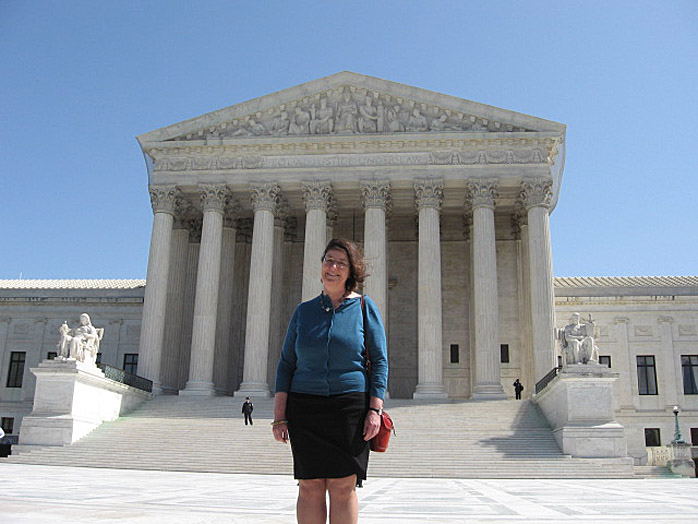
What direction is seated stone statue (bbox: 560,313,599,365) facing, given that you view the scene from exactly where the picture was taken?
facing the viewer

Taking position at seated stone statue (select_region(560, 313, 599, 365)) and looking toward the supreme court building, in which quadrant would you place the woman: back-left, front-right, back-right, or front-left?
back-left

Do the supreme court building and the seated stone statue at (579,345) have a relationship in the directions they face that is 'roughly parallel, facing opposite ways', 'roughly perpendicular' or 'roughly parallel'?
roughly parallel

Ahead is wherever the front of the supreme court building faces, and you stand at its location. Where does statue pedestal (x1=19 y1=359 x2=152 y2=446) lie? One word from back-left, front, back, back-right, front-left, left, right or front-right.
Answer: front-right

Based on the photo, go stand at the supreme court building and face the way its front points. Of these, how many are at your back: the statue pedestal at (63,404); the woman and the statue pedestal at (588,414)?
0

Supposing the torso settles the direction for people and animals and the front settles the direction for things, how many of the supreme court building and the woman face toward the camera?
2

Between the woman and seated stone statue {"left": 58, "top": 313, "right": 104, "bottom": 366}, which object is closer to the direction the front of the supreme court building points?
the woman

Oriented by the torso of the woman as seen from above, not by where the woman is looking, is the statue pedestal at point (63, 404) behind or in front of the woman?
behind

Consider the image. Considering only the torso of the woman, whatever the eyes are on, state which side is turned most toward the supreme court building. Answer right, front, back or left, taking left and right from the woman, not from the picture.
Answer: back

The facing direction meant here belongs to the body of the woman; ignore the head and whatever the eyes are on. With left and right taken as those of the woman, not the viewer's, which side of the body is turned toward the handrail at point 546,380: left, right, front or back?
back

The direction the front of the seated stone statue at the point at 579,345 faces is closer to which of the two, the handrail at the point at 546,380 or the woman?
the woman

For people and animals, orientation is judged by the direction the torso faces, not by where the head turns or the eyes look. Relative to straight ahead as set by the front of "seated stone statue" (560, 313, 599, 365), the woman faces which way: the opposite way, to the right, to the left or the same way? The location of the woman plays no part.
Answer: the same way

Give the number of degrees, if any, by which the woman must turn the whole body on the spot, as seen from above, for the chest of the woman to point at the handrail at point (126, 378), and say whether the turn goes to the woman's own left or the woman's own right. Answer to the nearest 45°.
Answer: approximately 180°

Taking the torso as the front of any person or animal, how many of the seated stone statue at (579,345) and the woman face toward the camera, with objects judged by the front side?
2

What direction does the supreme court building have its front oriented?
toward the camera

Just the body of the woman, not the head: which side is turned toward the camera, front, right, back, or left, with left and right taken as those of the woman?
front

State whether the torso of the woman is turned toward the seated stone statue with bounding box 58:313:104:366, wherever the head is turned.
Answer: no

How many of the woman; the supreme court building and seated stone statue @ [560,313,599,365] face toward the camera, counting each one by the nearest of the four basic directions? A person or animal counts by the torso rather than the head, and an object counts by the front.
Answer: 3

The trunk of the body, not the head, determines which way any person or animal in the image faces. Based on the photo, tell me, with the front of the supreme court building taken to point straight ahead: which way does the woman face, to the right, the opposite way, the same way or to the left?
the same way
